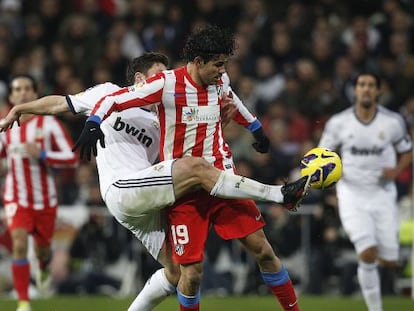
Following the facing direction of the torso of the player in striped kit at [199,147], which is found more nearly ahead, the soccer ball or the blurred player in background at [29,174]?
the soccer ball

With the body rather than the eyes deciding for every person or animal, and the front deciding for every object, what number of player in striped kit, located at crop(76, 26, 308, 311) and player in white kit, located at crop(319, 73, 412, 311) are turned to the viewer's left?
0

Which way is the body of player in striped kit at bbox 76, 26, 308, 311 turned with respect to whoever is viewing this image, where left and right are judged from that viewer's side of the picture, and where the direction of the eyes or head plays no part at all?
facing the viewer and to the right of the viewer

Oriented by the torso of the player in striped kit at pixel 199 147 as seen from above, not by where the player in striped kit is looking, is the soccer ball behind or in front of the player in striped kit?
in front

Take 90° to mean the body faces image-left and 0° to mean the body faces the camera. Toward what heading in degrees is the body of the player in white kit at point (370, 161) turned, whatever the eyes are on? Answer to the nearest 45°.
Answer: approximately 0°

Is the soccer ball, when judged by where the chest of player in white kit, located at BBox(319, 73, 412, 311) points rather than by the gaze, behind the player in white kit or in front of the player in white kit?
in front

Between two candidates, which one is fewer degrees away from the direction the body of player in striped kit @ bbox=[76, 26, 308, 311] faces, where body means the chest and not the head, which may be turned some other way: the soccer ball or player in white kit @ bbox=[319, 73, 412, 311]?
the soccer ball

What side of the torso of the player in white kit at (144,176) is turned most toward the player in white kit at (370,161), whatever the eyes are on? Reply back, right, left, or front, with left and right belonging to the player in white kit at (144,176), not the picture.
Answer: left

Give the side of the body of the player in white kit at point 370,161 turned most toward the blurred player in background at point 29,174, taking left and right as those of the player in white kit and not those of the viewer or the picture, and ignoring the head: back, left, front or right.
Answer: right
